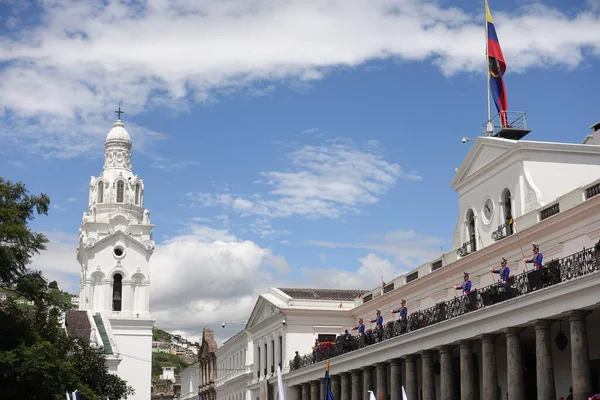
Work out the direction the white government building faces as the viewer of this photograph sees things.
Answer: facing the viewer and to the left of the viewer

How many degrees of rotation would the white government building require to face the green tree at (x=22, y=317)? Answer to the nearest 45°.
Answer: approximately 45° to its right
